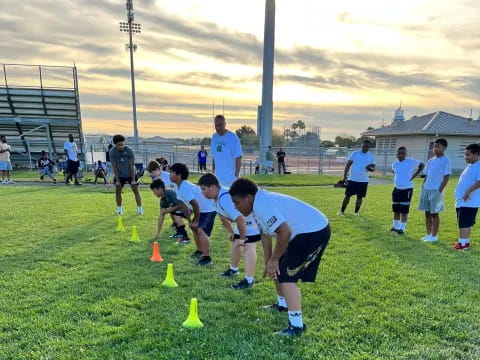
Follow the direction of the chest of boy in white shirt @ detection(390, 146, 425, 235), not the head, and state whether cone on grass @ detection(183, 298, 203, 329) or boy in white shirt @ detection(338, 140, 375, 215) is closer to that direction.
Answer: the cone on grass

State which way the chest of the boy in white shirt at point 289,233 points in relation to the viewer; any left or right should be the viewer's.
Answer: facing to the left of the viewer

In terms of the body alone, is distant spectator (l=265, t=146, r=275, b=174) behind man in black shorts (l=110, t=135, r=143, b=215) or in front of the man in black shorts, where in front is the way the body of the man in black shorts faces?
behind

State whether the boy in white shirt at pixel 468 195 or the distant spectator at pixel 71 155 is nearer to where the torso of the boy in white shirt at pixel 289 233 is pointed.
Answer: the distant spectator

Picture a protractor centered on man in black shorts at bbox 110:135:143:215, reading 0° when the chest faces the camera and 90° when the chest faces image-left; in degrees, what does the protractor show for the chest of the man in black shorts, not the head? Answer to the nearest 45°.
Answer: approximately 0°

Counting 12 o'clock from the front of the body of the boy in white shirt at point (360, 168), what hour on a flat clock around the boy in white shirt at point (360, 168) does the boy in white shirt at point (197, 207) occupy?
the boy in white shirt at point (197, 207) is roughly at 1 o'clock from the boy in white shirt at point (360, 168).

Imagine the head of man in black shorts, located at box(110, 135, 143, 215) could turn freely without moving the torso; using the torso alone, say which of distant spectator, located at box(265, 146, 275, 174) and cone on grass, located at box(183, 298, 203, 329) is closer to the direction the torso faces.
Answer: the cone on grass

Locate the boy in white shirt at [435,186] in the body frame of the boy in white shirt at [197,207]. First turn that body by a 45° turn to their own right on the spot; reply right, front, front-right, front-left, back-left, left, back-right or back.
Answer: back-right

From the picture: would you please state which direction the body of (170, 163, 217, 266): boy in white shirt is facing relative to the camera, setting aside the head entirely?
to the viewer's left

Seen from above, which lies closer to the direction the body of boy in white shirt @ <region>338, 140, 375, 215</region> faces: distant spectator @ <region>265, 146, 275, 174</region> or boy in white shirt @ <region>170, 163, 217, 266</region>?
the boy in white shirt

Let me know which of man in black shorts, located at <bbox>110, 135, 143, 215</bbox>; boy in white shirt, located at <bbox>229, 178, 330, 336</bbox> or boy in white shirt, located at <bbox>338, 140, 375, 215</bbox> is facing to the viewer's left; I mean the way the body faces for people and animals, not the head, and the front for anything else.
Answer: boy in white shirt, located at <bbox>229, 178, 330, 336</bbox>
